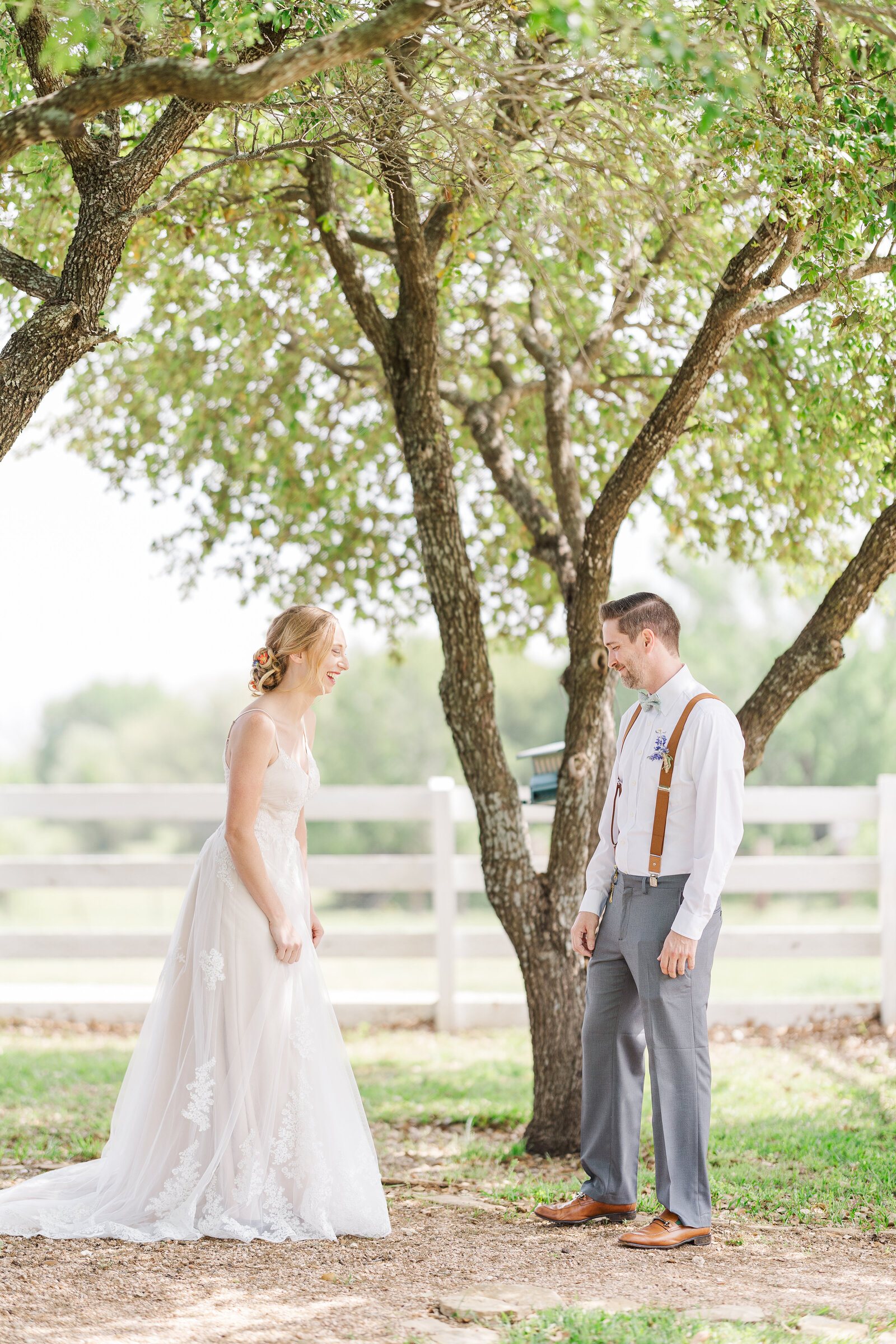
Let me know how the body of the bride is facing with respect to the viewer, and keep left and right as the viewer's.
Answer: facing to the right of the viewer

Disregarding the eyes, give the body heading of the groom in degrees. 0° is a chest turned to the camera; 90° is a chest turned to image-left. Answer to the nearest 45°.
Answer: approximately 45°

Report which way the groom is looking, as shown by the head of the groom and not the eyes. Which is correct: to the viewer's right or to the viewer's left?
to the viewer's left
